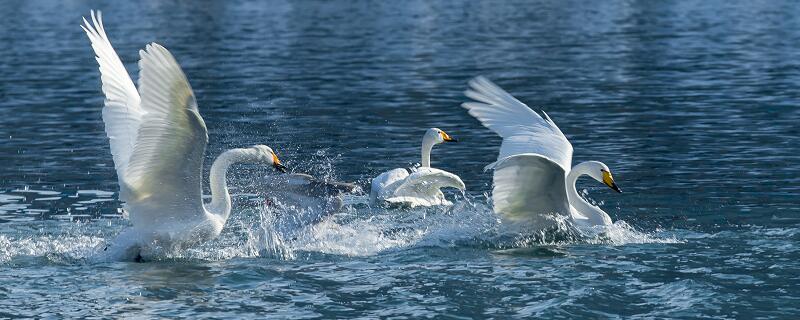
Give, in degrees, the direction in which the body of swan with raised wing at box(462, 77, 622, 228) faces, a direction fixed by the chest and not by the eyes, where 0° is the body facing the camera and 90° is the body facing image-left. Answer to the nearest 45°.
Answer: approximately 270°

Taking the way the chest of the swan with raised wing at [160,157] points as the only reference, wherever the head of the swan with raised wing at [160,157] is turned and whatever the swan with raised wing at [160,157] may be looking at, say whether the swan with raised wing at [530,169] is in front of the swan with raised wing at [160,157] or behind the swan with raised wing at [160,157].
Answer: in front

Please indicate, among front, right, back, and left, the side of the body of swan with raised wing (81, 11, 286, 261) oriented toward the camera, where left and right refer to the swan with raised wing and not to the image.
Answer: right

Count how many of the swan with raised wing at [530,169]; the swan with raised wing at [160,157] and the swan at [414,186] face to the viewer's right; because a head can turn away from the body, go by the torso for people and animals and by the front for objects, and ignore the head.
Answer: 3

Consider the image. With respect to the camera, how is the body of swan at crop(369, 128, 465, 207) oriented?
to the viewer's right

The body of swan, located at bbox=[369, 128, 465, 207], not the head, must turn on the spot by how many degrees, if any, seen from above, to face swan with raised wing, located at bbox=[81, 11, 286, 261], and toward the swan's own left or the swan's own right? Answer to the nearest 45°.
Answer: approximately 135° to the swan's own right

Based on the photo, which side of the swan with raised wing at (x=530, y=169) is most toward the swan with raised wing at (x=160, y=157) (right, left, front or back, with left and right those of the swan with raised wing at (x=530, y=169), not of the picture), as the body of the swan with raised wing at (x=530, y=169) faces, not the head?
back

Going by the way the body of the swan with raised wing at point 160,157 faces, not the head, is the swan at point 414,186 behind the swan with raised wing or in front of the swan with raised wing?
in front

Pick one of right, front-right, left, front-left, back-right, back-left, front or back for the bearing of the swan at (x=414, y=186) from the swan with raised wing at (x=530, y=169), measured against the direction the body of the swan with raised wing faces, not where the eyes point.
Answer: back-left

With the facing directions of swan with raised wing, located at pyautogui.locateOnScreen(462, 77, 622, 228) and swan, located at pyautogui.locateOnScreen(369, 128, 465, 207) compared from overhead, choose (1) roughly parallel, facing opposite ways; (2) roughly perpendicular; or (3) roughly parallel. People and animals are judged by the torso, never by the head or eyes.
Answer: roughly parallel
